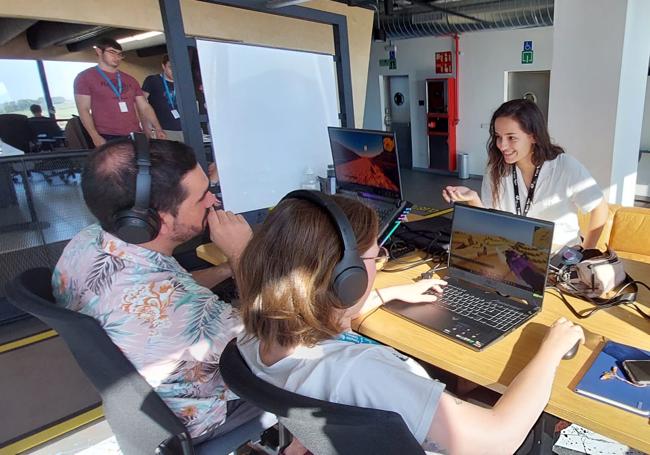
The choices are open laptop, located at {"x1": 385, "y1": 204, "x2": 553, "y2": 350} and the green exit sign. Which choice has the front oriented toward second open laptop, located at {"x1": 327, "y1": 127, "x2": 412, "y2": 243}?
the green exit sign

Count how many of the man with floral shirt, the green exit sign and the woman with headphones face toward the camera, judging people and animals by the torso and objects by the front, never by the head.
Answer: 1

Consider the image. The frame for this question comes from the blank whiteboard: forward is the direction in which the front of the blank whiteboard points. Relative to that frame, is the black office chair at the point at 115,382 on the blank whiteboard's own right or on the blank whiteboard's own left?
on the blank whiteboard's own right

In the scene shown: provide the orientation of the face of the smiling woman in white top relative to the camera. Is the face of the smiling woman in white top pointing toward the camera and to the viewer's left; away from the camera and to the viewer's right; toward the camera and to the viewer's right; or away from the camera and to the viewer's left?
toward the camera and to the viewer's left

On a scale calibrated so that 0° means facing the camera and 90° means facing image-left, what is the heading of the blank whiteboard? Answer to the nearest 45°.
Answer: approximately 315°

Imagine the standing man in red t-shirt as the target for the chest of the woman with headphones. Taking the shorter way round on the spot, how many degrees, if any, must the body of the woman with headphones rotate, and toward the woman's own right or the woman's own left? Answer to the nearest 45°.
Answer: approximately 90° to the woman's own left

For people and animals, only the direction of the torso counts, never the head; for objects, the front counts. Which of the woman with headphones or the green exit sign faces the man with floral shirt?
the green exit sign

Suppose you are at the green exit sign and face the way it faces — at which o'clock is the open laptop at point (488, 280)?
The open laptop is roughly at 12 o'clock from the green exit sign.

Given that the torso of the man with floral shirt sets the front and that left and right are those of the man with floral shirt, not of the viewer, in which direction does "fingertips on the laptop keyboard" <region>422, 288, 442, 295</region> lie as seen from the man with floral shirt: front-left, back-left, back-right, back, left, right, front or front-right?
front-right

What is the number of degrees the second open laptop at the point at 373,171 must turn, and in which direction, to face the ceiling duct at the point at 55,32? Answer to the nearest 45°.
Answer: approximately 90° to its right

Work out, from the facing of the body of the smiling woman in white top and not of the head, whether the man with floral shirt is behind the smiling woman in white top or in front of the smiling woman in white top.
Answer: in front

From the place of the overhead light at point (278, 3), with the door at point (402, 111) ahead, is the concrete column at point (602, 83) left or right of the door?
right

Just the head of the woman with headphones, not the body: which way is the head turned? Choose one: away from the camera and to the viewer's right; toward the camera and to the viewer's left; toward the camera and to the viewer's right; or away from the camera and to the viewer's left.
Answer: away from the camera and to the viewer's right
